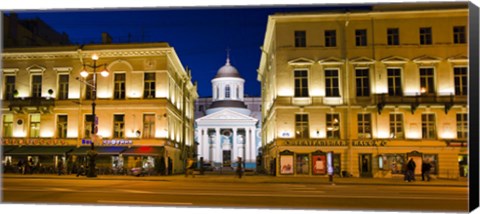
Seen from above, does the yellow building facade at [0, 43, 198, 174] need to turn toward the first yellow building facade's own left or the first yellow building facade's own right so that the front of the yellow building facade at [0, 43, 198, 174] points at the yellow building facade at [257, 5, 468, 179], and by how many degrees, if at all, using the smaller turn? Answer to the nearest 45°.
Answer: approximately 45° to the first yellow building facade's own left

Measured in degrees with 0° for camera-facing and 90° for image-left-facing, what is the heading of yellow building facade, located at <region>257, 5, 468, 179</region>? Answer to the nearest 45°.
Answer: approximately 0°

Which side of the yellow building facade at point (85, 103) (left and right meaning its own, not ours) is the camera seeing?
front

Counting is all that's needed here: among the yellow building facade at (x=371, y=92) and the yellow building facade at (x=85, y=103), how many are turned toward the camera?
2

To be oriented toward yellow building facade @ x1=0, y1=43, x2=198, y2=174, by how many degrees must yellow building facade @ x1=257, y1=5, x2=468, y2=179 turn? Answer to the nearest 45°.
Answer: approximately 90° to its right
